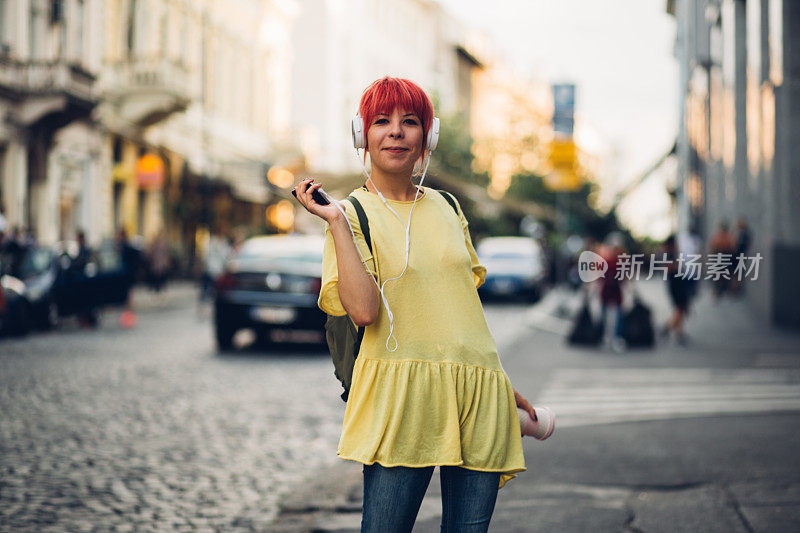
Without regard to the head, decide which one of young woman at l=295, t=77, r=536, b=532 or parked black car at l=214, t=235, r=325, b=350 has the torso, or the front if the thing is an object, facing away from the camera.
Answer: the parked black car

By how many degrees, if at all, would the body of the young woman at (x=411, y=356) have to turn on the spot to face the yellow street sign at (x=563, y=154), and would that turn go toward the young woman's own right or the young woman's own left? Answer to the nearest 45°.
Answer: approximately 180°

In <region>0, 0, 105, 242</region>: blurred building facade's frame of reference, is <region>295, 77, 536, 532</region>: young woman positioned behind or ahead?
ahead

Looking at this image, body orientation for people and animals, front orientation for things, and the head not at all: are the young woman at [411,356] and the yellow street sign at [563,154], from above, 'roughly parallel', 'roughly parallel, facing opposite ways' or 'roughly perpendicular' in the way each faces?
roughly parallel

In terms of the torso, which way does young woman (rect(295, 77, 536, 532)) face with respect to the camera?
toward the camera

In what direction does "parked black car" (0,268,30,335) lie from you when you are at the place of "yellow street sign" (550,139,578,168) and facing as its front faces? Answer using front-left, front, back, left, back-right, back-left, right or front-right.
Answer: front-right

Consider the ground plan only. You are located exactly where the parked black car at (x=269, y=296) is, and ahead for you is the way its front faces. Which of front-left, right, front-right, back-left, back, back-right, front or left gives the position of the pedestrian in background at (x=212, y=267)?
front

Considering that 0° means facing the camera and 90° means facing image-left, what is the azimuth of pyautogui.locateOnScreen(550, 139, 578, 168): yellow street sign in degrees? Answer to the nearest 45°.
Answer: approximately 0°

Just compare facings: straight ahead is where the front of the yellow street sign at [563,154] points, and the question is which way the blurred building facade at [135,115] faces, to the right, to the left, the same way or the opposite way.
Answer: to the left

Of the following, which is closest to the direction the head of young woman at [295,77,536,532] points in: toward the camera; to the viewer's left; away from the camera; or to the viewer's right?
toward the camera

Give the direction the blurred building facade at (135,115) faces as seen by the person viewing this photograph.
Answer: facing the viewer and to the right of the viewer

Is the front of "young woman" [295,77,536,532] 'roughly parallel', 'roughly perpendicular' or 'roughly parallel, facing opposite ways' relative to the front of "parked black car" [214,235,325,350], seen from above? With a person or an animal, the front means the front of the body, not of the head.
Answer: roughly parallel, facing opposite ways
